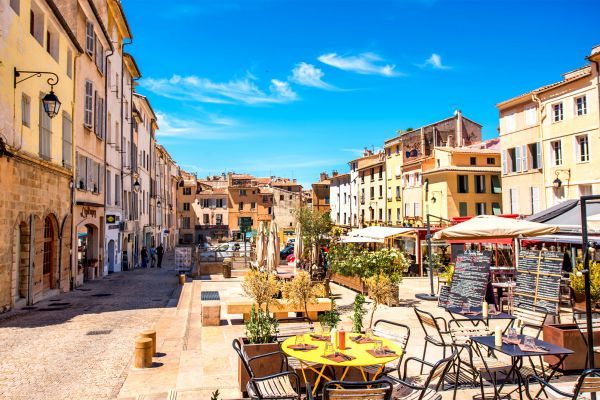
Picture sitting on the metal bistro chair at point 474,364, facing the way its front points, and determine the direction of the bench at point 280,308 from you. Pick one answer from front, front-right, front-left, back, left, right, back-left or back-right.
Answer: back

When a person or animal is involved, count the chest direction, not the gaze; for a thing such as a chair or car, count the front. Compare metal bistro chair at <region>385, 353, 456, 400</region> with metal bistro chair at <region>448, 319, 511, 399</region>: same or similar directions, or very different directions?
very different directions

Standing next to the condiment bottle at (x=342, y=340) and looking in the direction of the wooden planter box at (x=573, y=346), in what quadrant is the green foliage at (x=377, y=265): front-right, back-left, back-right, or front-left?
front-left

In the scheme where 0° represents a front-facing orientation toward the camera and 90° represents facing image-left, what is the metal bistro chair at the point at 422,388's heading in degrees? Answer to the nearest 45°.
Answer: approximately 135°

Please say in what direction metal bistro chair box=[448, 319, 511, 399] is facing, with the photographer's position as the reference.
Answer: facing the viewer and to the right of the viewer

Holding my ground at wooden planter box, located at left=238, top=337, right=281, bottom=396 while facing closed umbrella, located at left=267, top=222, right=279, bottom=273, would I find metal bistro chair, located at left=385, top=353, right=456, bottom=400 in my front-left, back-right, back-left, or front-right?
back-right

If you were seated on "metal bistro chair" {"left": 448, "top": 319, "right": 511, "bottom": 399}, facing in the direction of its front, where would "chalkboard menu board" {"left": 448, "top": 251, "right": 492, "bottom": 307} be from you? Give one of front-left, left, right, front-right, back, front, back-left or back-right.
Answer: back-left

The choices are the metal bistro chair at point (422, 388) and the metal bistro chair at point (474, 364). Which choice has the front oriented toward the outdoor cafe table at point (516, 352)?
the metal bistro chair at point (474, 364)

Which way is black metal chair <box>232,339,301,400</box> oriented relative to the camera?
to the viewer's right

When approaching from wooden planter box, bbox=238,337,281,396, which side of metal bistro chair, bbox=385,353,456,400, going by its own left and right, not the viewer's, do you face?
front

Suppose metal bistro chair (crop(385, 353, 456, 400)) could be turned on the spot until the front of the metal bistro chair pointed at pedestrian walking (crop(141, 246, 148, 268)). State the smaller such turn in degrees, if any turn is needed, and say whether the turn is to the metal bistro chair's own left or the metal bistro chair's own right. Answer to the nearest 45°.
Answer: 0° — it already faces them

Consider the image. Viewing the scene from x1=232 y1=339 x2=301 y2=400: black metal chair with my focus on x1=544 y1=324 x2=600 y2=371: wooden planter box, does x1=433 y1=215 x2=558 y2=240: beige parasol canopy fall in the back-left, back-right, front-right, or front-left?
front-left

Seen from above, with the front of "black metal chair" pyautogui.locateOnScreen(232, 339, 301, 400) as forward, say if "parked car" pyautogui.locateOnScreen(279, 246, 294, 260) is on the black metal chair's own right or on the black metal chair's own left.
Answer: on the black metal chair's own left
